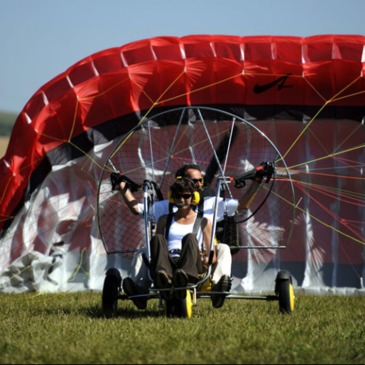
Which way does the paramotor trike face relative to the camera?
toward the camera

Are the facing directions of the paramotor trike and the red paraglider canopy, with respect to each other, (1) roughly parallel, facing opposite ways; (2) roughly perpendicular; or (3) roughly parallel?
roughly parallel

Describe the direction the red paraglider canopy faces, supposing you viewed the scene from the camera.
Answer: facing the viewer
